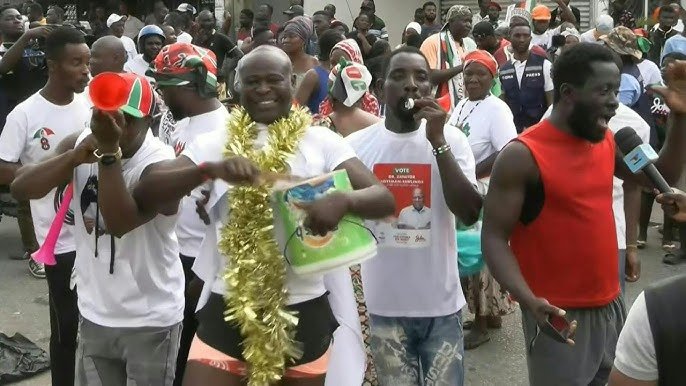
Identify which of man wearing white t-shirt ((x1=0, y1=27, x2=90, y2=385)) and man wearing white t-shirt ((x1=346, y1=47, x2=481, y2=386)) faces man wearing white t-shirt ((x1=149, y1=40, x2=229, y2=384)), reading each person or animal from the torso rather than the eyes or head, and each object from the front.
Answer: man wearing white t-shirt ((x1=0, y1=27, x2=90, y2=385))

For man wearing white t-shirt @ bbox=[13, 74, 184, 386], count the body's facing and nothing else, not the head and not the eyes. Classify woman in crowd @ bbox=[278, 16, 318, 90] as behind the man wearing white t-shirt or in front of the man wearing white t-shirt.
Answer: behind

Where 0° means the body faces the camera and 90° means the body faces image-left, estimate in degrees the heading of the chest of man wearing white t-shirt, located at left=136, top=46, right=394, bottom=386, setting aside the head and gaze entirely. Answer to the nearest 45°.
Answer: approximately 0°

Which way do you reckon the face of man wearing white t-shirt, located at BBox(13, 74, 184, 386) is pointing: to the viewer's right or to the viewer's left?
to the viewer's left

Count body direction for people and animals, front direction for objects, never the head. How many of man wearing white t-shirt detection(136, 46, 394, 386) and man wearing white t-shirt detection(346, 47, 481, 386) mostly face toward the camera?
2

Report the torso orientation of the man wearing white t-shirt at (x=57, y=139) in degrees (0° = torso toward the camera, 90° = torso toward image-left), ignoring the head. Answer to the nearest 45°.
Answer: approximately 315°

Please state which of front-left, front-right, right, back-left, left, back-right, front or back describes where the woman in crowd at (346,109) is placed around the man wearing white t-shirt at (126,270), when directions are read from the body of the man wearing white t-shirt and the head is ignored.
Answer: back

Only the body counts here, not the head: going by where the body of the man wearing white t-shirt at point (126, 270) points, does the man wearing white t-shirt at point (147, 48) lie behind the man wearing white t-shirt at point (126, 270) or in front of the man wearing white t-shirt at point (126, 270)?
behind
